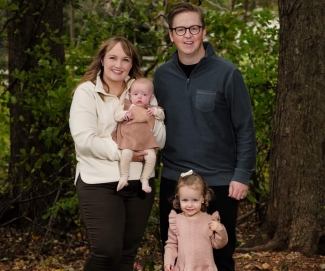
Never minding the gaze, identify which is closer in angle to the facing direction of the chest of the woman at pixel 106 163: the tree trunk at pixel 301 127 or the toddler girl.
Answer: the toddler girl

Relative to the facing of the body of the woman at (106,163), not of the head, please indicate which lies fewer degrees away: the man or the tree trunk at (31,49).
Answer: the man

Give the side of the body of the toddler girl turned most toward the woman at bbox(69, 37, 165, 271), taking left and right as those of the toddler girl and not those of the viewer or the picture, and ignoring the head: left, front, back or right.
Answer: right

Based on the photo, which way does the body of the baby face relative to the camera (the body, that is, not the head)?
toward the camera

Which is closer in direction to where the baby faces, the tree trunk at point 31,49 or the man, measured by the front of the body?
the man

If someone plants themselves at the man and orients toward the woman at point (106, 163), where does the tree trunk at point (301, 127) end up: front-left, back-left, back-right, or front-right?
back-right

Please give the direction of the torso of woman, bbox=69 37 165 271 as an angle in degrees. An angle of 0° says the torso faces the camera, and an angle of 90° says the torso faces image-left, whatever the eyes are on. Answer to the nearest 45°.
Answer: approximately 315°

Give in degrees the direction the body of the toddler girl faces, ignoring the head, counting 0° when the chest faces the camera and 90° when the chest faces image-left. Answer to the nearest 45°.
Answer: approximately 0°

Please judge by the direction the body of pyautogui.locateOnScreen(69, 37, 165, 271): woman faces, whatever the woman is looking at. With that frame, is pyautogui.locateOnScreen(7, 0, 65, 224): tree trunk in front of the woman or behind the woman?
behind

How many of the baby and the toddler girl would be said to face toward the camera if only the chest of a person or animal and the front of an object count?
2

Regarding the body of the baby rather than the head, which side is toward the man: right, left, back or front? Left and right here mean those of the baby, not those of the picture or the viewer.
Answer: left
